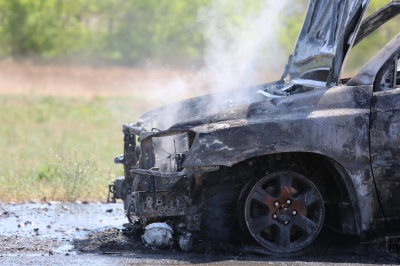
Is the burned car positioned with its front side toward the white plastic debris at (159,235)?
yes

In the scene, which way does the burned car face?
to the viewer's left
